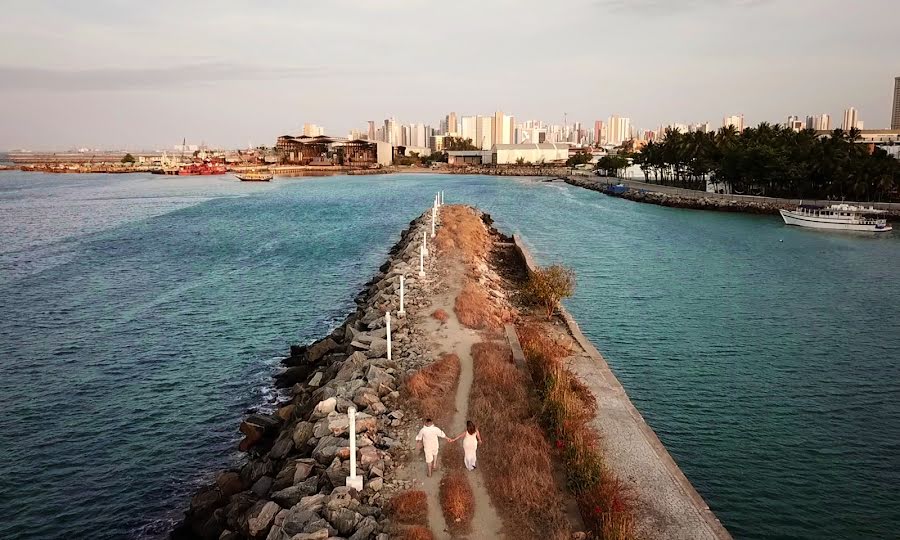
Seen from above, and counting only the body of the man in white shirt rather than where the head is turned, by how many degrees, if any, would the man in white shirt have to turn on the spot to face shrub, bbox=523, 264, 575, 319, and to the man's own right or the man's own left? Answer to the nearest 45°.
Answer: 0° — they already face it

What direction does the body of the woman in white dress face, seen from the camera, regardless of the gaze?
away from the camera

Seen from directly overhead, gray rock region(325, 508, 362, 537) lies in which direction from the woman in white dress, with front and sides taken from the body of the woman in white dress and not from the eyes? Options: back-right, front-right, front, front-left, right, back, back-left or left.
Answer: back-left

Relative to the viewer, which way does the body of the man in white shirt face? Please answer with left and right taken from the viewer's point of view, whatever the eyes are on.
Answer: facing away from the viewer

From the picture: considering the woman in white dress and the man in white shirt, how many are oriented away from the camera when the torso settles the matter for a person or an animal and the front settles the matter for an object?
2

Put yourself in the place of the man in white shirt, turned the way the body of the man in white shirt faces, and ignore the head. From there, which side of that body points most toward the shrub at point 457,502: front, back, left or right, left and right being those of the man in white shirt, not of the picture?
back

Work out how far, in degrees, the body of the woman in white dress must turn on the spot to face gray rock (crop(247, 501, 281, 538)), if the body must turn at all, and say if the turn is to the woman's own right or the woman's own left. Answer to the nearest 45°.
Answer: approximately 90° to the woman's own left

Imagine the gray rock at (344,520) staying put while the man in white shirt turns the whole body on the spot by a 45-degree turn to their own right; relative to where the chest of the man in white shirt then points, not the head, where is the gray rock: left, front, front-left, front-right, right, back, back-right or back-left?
back

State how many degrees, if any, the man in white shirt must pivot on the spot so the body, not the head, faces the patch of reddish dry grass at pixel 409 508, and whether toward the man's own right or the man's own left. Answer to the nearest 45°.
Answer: approximately 180°
